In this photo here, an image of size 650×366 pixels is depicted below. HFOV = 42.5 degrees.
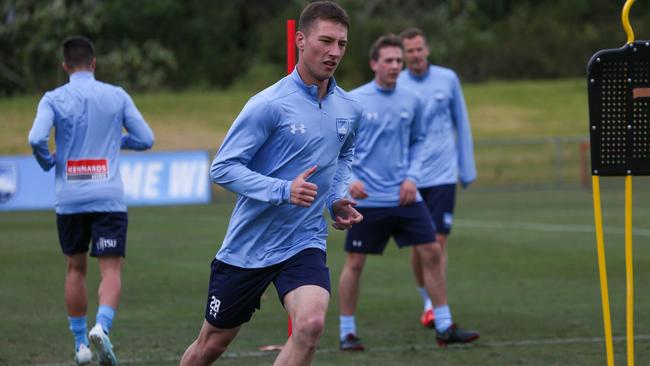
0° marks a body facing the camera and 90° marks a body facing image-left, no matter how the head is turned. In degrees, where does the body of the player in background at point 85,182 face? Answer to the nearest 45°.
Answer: approximately 180°

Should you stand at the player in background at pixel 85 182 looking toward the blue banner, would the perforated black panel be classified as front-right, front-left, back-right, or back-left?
back-right

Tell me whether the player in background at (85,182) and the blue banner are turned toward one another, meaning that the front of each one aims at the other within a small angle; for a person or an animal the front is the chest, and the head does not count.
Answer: yes

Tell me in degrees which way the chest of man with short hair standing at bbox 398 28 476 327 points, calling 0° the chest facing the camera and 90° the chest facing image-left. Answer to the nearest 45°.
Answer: approximately 45°

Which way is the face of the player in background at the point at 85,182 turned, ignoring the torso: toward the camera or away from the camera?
away from the camera

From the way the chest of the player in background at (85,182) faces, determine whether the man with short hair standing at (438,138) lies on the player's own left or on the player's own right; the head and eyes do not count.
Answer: on the player's own right

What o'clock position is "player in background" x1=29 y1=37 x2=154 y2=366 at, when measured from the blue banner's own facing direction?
The player in background is roughly at 12 o'clock from the blue banner.
